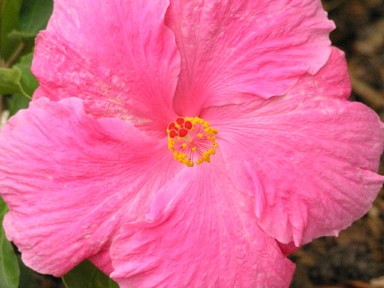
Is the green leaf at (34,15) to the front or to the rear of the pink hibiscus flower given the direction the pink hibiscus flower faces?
to the rear

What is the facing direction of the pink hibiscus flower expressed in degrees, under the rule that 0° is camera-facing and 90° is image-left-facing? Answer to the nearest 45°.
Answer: approximately 0°

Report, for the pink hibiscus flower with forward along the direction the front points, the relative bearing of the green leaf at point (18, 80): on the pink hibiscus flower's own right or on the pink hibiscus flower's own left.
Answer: on the pink hibiscus flower's own right

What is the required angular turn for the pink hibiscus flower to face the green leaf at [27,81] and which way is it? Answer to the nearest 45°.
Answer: approximately 135° to its right

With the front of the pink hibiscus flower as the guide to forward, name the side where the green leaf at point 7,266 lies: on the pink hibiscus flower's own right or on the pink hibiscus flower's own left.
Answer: on the pink hibiscus flower's own right

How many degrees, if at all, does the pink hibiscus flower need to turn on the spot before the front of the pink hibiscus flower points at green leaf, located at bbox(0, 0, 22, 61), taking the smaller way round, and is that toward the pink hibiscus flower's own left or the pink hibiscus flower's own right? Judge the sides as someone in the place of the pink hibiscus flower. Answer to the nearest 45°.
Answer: approximately 135° to the pink hibiscus flower's own right
